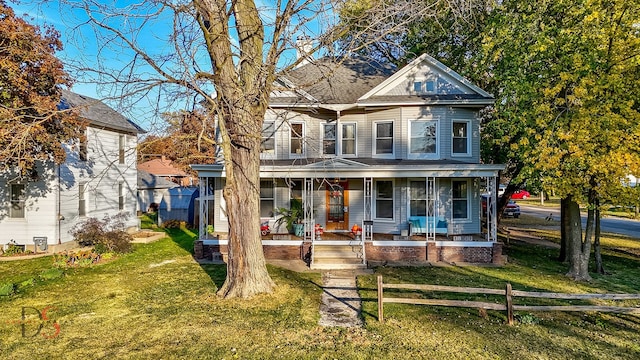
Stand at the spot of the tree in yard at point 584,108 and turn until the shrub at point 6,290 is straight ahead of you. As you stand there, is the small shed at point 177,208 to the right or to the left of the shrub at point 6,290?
right

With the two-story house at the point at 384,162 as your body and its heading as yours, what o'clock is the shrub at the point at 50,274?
The shrub is roughly at 2 o'clock from the two-story house.

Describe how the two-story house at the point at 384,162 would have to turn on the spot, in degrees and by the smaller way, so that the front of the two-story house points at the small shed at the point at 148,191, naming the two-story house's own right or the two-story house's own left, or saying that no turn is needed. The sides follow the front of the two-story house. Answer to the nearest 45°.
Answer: approximately 135° to the two-story house's own right

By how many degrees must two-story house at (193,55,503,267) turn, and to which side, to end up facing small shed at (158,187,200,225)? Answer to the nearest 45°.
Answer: approximately 135° to its right

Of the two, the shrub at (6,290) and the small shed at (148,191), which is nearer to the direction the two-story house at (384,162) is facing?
the shrub

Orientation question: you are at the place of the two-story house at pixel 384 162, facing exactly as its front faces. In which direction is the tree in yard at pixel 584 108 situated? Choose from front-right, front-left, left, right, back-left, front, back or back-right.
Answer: front-left

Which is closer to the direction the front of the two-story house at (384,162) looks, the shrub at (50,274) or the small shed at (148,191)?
the shrub

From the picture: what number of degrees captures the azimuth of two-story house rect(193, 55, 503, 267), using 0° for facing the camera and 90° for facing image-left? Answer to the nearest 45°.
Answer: approximately 0°
